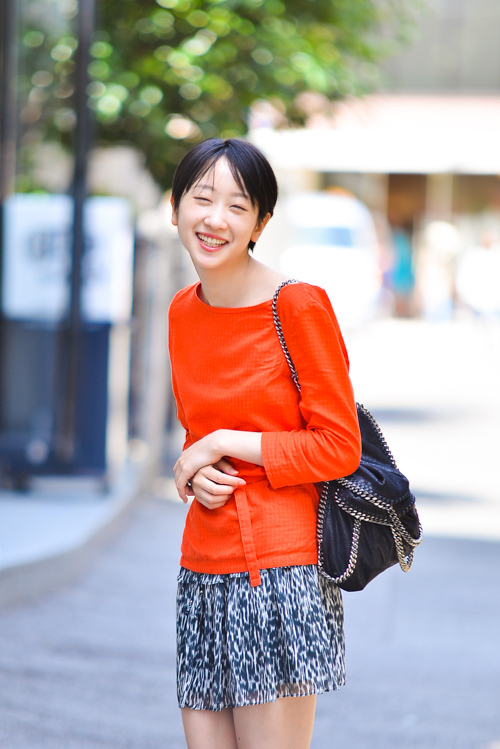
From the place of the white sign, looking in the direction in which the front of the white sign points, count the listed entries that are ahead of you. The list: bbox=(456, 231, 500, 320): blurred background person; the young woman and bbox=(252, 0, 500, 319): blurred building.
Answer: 1

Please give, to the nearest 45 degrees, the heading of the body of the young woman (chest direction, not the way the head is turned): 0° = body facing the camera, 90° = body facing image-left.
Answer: approximately 45°

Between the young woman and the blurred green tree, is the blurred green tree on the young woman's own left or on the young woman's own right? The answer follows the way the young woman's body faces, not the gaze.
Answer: on the young woman's own right

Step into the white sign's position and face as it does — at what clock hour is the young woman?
The young woman is roughly at 12 o'clock from the white sign.

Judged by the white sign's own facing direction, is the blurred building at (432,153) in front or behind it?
behind

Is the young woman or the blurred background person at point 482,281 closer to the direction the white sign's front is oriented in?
the young woman
